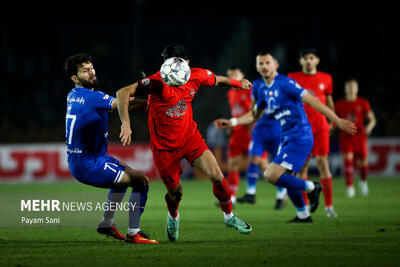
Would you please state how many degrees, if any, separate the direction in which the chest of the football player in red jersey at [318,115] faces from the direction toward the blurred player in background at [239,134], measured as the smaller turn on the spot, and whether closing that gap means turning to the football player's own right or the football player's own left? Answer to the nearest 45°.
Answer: approximately 135° to the football player's own right

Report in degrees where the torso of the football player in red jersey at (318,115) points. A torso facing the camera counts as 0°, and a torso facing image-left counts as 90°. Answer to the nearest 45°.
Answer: approximately 0°

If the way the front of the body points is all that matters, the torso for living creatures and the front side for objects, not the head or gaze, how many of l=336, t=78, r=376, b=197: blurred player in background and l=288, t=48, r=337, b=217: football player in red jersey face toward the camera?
2

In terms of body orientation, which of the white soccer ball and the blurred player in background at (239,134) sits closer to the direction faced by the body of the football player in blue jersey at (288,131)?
the white soccer ball

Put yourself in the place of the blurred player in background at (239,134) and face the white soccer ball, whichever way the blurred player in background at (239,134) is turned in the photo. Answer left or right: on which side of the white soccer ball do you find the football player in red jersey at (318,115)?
left

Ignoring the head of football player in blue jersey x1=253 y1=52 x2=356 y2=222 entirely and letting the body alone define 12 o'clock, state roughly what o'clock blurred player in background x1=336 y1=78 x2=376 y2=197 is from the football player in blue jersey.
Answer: The blurred player in background is roughly at 5 o'clock from the football player in blue jersey.

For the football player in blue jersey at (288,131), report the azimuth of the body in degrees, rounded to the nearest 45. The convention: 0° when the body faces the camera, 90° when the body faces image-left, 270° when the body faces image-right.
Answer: approximately 45°
